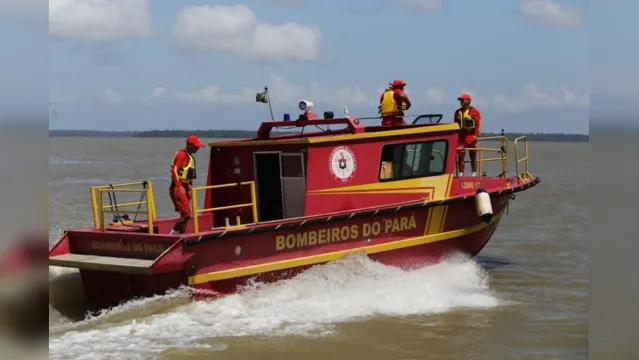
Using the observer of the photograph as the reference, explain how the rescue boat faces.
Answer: facing away from the viewer and to the right of the viewer

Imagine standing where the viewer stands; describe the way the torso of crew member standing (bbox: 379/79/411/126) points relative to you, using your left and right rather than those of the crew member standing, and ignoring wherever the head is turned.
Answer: facing away from the viewer and to the right of the viewer

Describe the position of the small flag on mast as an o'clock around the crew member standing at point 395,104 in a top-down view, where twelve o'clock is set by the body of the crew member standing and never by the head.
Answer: The small flag on mast is roughly at 7 o'clock from the crew member standing.

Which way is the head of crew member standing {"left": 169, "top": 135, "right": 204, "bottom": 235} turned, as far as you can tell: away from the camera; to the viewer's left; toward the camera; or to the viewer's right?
to the viewer's right

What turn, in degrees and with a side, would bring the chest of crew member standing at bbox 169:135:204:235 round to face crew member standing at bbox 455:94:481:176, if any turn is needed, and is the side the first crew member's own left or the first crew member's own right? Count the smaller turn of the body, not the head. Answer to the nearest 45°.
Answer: approximately 45° to the first crew member's own left

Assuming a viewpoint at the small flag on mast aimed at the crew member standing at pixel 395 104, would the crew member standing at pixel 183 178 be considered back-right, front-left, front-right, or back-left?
back-right
